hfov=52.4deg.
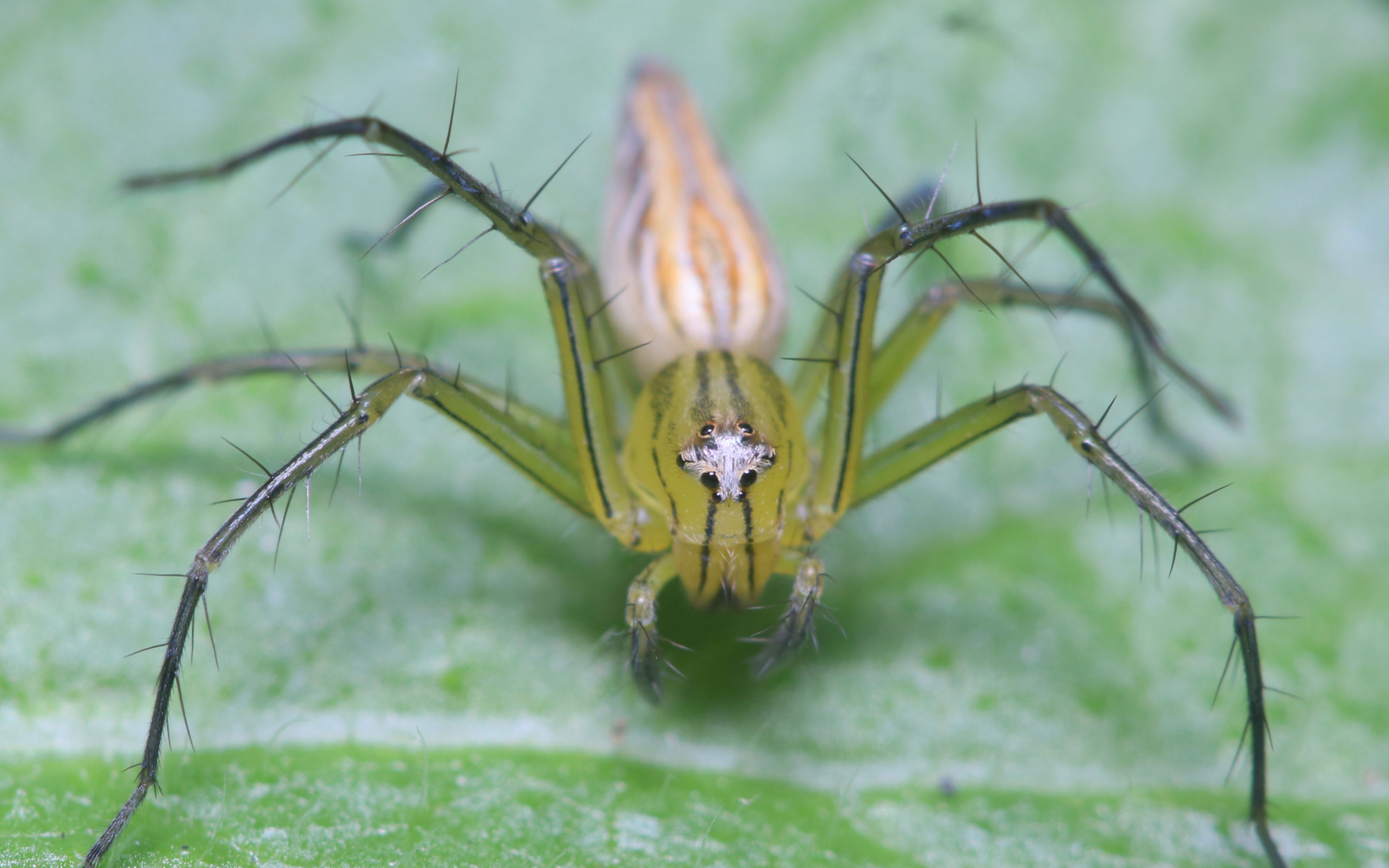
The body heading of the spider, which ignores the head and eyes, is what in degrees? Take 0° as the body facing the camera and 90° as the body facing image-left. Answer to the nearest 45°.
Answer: approximately 0°
